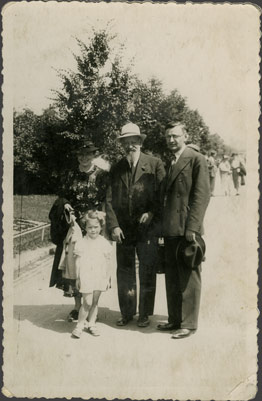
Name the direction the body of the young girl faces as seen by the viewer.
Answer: toward the camera
